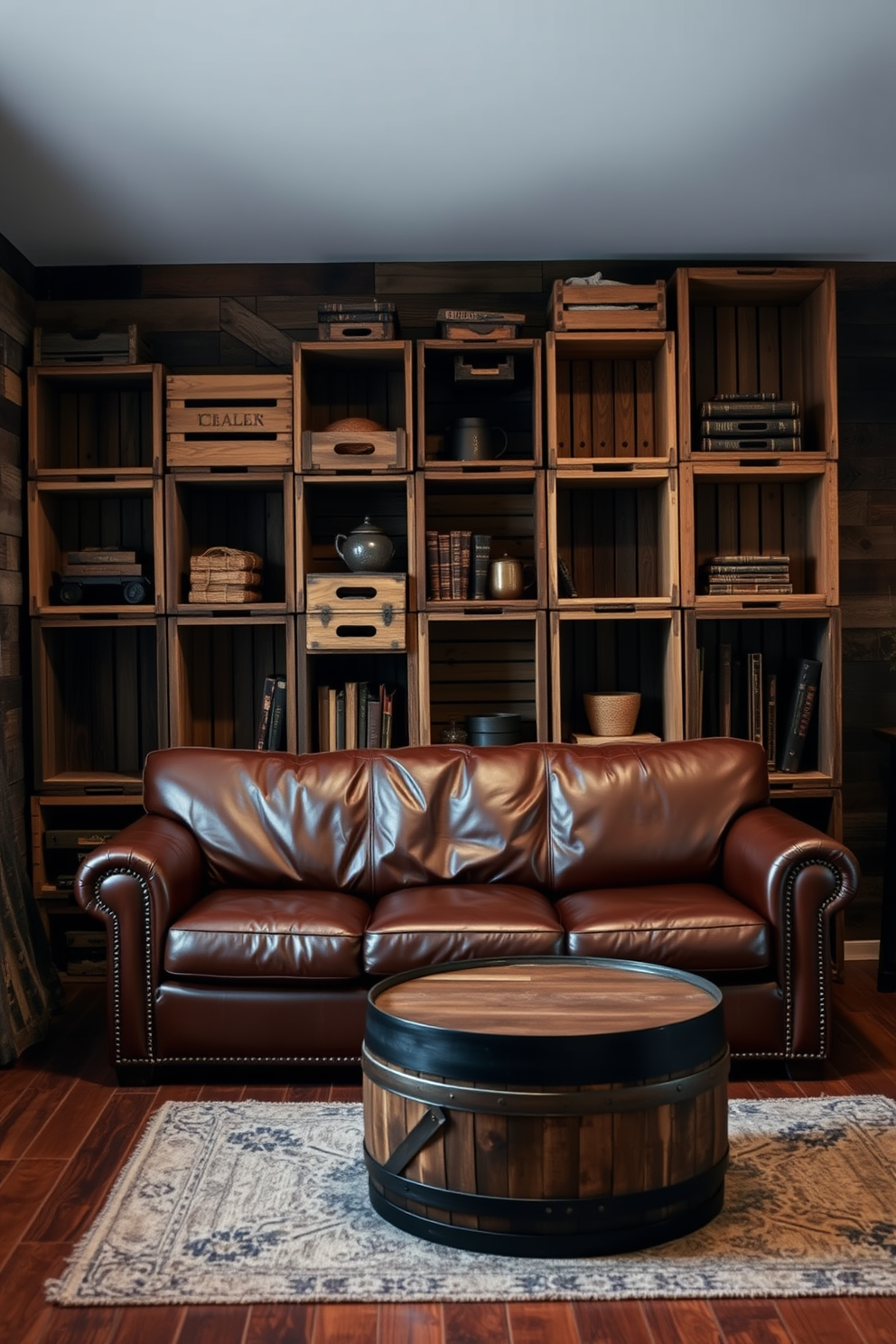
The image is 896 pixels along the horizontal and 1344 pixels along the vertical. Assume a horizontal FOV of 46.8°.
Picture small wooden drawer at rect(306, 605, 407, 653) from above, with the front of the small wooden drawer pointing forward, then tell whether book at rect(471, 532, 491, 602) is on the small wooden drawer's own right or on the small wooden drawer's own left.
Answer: on the small wooden drawer's own left

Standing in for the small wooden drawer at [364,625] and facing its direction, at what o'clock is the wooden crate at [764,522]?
The wooden crate is roughly at 9 o'clock from the small wooden drawer.

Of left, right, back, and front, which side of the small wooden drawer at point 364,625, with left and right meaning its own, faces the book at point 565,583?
left

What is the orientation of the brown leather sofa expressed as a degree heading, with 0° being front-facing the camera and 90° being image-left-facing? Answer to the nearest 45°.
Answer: approximately 0°

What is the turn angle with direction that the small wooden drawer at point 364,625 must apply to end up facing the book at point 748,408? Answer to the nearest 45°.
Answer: approximately 90° to its left

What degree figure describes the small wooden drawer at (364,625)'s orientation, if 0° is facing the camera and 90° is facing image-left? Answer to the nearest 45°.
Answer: approximately 0°
